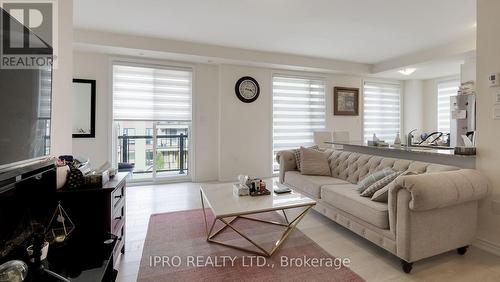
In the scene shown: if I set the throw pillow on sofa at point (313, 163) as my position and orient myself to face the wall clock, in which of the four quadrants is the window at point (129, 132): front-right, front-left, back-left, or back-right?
front-left

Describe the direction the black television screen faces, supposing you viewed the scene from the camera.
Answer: facing the viewer and to the right of the viewer

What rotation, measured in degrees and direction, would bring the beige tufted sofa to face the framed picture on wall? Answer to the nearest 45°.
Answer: approximately 135° to its right

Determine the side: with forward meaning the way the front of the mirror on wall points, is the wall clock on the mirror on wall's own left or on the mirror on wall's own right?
on the mirror on wall's own left

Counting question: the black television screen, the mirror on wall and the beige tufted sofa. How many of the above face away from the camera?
0

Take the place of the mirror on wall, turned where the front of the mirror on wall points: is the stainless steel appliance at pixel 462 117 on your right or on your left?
on your left

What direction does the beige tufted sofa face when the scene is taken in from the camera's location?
facing the viewer and to the left of the viewer
